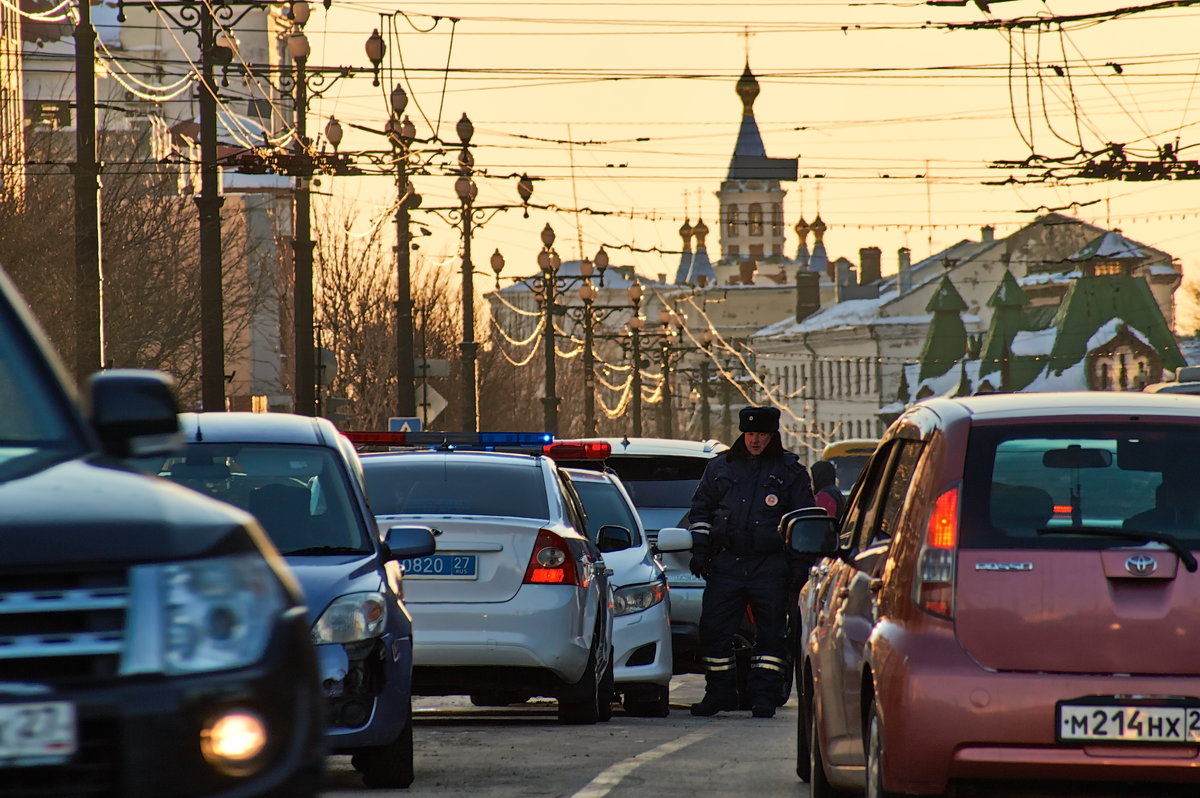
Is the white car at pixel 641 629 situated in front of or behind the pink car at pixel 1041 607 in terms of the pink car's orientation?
in front

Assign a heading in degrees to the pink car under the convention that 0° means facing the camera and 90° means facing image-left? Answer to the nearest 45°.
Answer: approximately 180°

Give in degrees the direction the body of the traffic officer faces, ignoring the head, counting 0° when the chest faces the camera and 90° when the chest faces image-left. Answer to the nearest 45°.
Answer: approximately 0°

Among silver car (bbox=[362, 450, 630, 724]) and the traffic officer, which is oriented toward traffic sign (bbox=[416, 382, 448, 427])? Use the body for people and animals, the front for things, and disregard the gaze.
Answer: the silver car

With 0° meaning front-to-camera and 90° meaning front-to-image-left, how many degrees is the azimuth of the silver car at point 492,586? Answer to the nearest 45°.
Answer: approximately 180°

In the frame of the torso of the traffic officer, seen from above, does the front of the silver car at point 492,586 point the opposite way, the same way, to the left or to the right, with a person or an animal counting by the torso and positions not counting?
the opposite way
